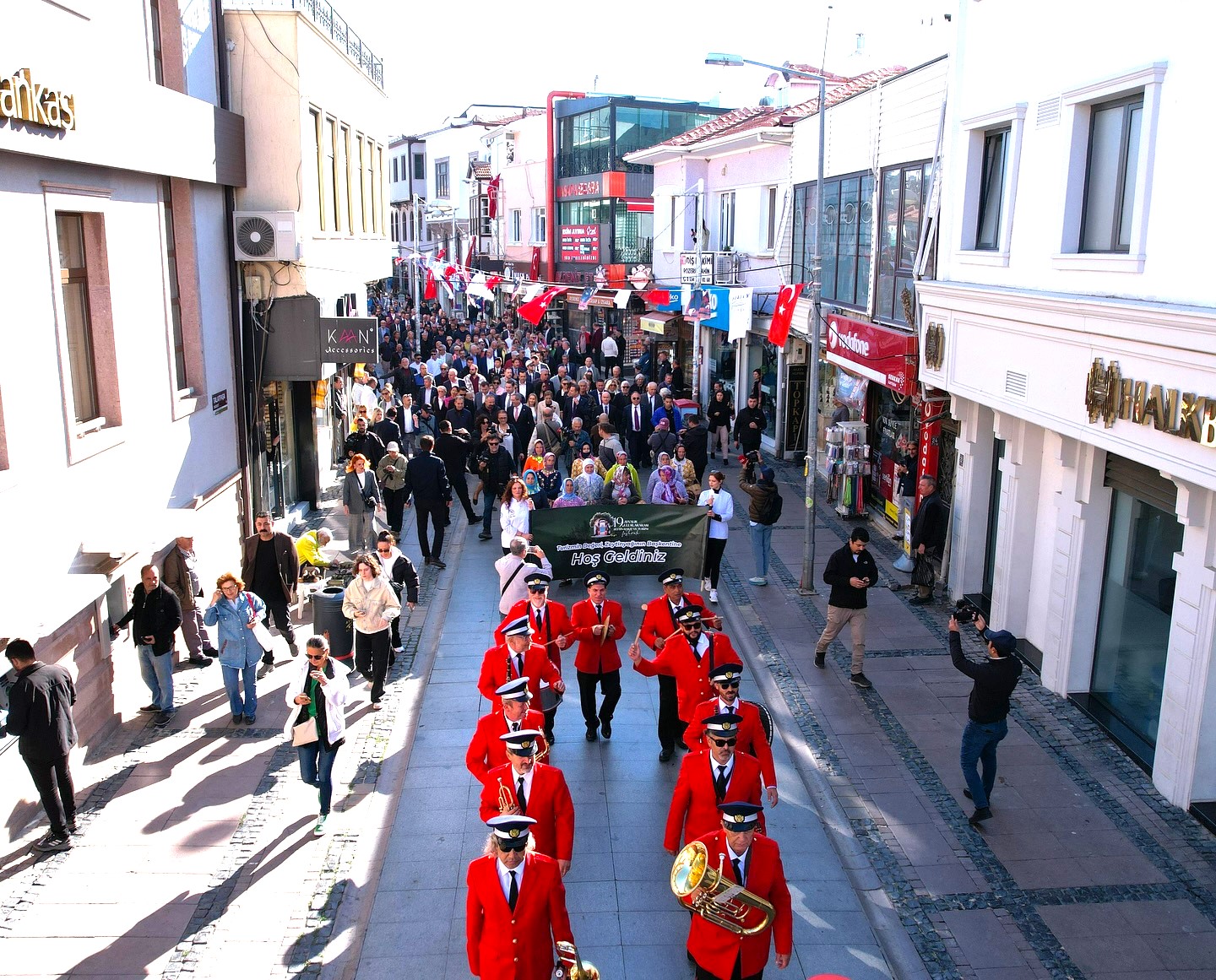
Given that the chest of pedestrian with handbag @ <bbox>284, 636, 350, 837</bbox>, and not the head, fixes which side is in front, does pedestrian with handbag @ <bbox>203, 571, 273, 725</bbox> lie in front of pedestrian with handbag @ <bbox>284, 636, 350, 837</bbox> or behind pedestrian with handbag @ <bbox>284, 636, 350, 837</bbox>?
behind

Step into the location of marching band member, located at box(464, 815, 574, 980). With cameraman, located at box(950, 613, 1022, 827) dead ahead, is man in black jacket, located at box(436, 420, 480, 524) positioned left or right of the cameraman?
left

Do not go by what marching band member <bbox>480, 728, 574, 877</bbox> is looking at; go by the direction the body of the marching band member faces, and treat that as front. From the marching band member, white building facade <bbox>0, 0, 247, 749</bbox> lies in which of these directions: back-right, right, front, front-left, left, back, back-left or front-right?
back-right

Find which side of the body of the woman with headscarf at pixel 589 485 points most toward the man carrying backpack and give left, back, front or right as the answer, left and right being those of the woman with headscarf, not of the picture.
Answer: left

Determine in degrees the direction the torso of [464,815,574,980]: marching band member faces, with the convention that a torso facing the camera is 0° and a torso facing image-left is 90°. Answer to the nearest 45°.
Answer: approximately 0°

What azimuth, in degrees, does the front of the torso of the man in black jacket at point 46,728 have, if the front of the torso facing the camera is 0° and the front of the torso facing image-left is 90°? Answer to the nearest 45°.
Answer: approximately 135°

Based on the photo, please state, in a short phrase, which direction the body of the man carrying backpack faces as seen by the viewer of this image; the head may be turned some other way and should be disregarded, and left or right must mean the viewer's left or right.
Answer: facing away from the viewer and to the left of the viewer
